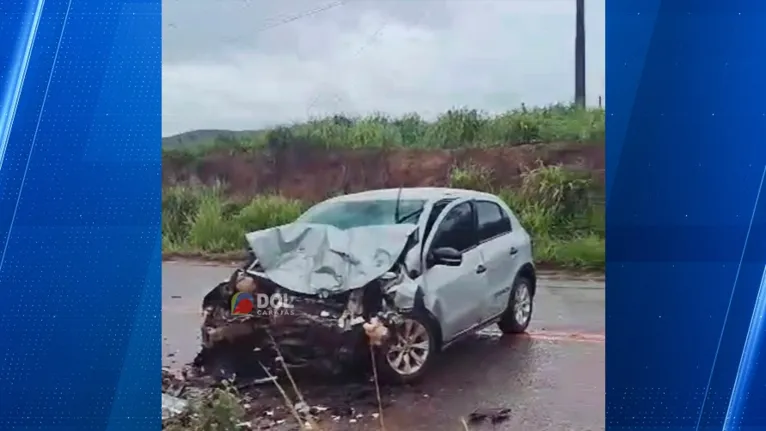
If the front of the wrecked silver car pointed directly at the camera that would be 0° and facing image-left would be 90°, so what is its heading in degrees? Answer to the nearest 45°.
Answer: approximately 45°
